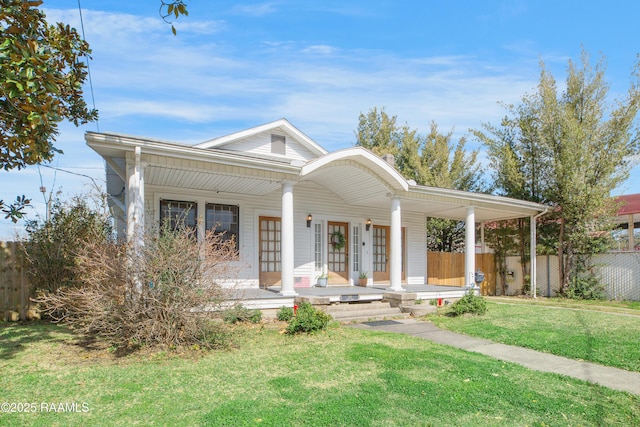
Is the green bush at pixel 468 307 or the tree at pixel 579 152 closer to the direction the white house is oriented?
the green bush

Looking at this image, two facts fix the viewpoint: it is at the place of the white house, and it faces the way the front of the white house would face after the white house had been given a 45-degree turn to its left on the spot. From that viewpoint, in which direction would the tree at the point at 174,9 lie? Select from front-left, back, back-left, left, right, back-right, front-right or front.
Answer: right

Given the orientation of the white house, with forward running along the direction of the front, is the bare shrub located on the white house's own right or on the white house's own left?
on the white house's own right

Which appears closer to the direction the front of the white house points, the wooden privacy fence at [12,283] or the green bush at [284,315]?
the green bush

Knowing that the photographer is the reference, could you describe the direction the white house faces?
facing the viewer and to the right of the viewer

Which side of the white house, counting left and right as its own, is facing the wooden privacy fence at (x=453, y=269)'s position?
left

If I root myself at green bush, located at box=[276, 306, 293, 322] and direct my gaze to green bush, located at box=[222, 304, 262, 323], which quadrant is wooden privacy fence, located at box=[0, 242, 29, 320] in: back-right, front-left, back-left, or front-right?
front-right

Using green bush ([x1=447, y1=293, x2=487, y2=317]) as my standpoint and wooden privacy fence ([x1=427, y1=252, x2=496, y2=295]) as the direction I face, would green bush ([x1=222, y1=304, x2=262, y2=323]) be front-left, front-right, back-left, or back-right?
back-left

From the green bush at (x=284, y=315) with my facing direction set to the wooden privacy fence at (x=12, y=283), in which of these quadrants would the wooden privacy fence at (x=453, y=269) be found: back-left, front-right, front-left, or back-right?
back-right

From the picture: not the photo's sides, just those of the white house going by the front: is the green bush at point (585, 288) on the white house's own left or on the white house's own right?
on the white house's own left

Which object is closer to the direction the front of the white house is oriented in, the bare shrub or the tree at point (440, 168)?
the bare shrub

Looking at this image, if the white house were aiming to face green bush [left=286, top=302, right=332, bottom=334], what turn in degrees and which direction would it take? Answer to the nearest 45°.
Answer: approximately 45° to its right

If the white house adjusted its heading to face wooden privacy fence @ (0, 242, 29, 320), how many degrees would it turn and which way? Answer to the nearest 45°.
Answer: approximately 90° to its right
